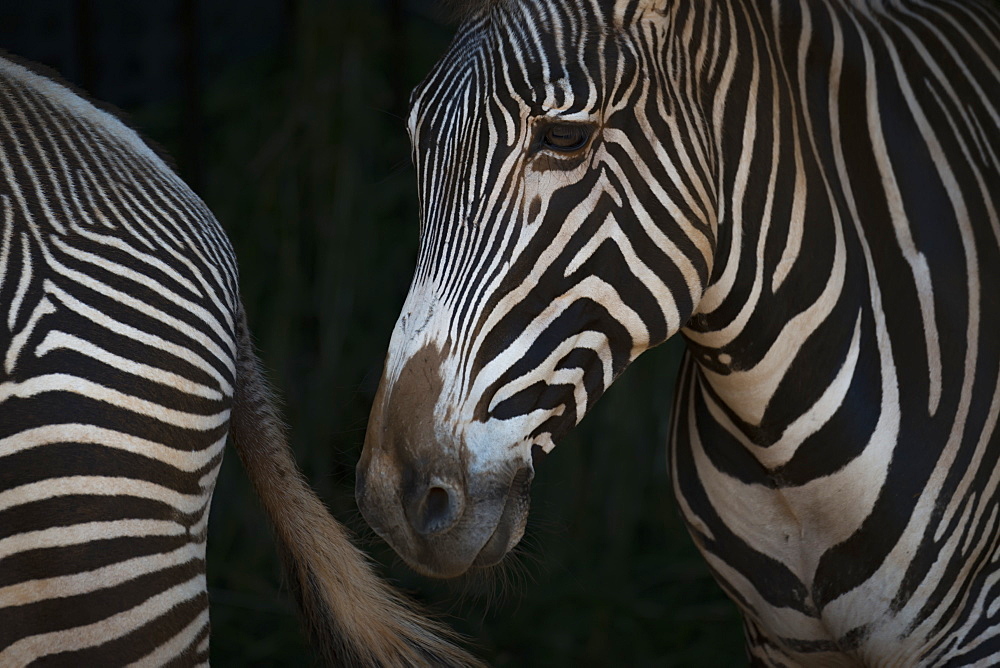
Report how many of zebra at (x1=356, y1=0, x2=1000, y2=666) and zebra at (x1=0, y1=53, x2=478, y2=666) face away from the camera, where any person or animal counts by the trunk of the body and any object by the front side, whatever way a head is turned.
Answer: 0

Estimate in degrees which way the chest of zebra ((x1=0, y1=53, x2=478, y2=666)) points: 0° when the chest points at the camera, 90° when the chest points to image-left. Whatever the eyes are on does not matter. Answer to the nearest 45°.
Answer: approximately 90°

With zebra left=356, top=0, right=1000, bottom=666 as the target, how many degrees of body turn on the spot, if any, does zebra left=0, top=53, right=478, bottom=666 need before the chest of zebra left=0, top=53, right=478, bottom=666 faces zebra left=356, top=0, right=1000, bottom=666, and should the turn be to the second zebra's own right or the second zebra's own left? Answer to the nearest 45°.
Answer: approximately 180°

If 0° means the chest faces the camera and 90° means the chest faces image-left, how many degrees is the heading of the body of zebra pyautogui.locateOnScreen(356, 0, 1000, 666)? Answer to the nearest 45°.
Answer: approximately 45°

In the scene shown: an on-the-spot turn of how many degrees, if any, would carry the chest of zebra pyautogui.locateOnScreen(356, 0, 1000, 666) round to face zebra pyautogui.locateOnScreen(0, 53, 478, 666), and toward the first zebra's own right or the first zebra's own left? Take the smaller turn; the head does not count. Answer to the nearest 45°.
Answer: approximately 45° to the first zebra's own right
